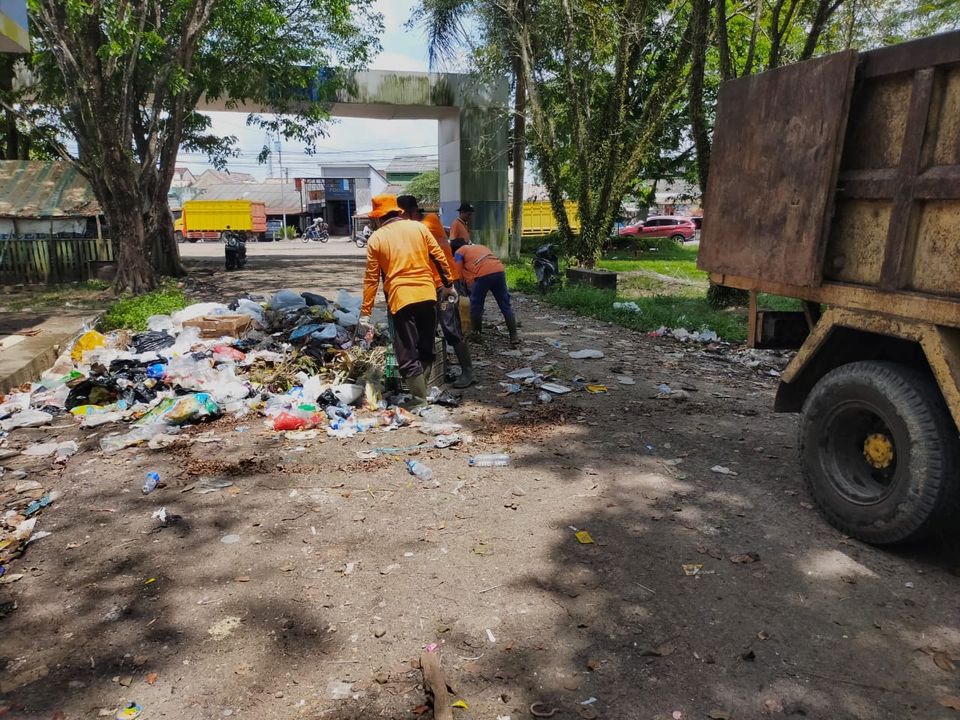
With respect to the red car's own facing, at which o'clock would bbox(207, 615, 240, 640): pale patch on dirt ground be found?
The pale patch on dirt ground is roughly at 9 o'clock from the red car.

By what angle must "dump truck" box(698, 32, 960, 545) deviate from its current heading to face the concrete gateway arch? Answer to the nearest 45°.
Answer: approximately 180°

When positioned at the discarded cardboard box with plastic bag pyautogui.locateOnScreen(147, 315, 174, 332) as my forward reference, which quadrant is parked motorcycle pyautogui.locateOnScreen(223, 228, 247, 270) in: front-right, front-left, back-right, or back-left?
front-right

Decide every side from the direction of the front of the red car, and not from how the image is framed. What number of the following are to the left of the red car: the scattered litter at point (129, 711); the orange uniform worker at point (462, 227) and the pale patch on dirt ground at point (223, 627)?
3

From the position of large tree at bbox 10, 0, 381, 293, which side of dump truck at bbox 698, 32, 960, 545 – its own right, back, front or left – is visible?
back

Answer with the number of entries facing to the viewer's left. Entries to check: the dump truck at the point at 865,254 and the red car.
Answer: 1

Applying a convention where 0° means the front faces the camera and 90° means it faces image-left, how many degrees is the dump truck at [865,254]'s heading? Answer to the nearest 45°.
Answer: approximately 315°

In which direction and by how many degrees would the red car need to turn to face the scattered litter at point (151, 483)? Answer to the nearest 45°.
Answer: approximately 90° to its left

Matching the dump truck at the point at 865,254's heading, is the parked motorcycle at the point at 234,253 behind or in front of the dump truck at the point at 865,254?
behind

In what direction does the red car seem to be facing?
to the viewer's left
